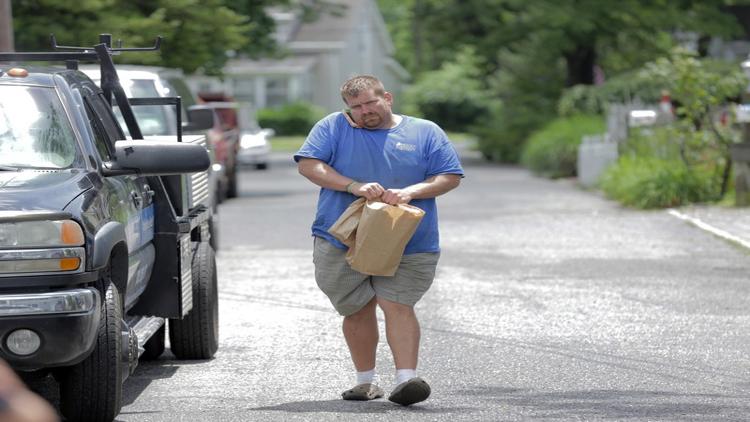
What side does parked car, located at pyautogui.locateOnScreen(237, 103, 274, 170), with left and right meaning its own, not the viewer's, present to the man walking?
front

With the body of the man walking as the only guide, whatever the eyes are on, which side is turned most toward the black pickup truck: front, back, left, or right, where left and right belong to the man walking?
right

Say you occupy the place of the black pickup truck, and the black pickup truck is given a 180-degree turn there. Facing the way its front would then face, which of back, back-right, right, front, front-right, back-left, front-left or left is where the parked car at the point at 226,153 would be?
front

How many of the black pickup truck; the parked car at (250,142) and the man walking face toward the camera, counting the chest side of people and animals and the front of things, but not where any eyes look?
3

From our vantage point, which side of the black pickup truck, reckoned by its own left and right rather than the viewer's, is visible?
front

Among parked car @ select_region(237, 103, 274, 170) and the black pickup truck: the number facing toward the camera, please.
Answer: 2

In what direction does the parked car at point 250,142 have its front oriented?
toward the camera

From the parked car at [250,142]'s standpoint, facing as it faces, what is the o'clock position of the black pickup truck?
The black pickup truck is roughly at 12 o'clock from the parked car.

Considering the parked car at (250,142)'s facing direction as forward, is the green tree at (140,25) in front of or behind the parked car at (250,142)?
in front
